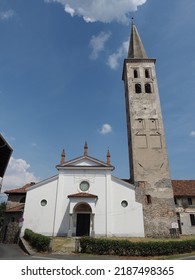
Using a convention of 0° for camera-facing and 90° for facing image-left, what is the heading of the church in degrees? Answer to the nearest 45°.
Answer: approximately 0°

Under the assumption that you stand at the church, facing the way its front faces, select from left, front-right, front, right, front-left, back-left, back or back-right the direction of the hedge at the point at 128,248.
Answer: front
